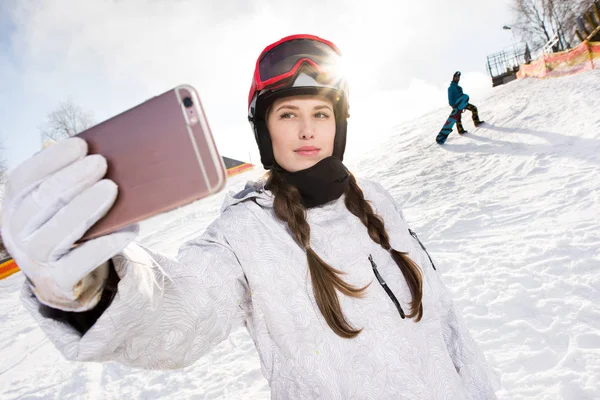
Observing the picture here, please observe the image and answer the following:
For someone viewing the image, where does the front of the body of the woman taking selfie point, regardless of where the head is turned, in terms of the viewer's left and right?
facing the viewer

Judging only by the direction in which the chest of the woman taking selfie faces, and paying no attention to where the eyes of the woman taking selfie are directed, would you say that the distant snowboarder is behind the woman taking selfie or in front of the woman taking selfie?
behind

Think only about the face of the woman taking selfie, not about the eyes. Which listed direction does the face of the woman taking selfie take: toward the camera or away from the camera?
toward the camera
